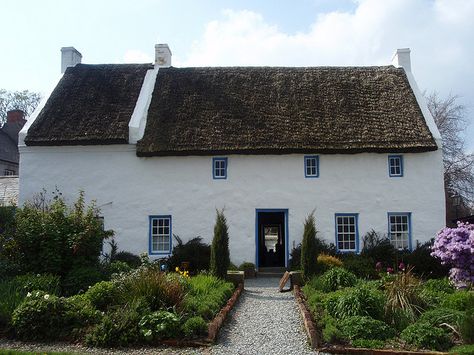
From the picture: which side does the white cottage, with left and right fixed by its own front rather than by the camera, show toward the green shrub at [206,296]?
front

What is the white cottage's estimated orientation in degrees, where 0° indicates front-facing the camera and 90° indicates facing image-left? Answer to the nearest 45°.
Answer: approximately 0°

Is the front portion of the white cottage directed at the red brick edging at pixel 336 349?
yes

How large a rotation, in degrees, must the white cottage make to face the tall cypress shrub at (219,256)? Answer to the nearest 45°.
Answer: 0° — it already faces it

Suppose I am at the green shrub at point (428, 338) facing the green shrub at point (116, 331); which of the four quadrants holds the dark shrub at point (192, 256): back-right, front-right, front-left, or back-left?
front-right

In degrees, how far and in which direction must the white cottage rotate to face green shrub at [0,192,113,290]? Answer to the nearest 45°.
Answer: approximately 45° to its right

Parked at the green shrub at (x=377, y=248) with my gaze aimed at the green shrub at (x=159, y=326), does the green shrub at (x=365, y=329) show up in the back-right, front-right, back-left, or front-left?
front-left

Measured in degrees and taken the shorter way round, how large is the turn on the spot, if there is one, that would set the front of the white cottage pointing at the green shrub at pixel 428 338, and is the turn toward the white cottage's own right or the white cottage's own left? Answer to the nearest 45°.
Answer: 0° — it already faces it

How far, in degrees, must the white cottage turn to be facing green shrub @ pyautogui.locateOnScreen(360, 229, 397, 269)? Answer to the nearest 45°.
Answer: approximately 90° to its left

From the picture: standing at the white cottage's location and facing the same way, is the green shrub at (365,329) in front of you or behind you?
in front

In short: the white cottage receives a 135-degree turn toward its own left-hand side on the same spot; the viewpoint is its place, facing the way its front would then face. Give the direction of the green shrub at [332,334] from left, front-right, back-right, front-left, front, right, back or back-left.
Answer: back-right

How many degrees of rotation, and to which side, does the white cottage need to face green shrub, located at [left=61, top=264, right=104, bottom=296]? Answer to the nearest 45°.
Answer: approximately 45° to its right

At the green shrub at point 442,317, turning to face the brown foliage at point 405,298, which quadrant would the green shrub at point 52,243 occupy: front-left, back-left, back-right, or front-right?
front-left

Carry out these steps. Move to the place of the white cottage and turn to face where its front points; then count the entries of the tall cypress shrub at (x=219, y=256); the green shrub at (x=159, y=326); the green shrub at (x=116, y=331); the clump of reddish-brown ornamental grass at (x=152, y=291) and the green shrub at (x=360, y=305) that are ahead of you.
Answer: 5

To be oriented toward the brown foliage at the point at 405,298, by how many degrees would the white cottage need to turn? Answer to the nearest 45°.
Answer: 0° — it already faces it

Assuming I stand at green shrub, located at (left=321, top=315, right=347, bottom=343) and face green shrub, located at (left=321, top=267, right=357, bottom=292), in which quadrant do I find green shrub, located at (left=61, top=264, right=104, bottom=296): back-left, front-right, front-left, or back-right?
front-left
